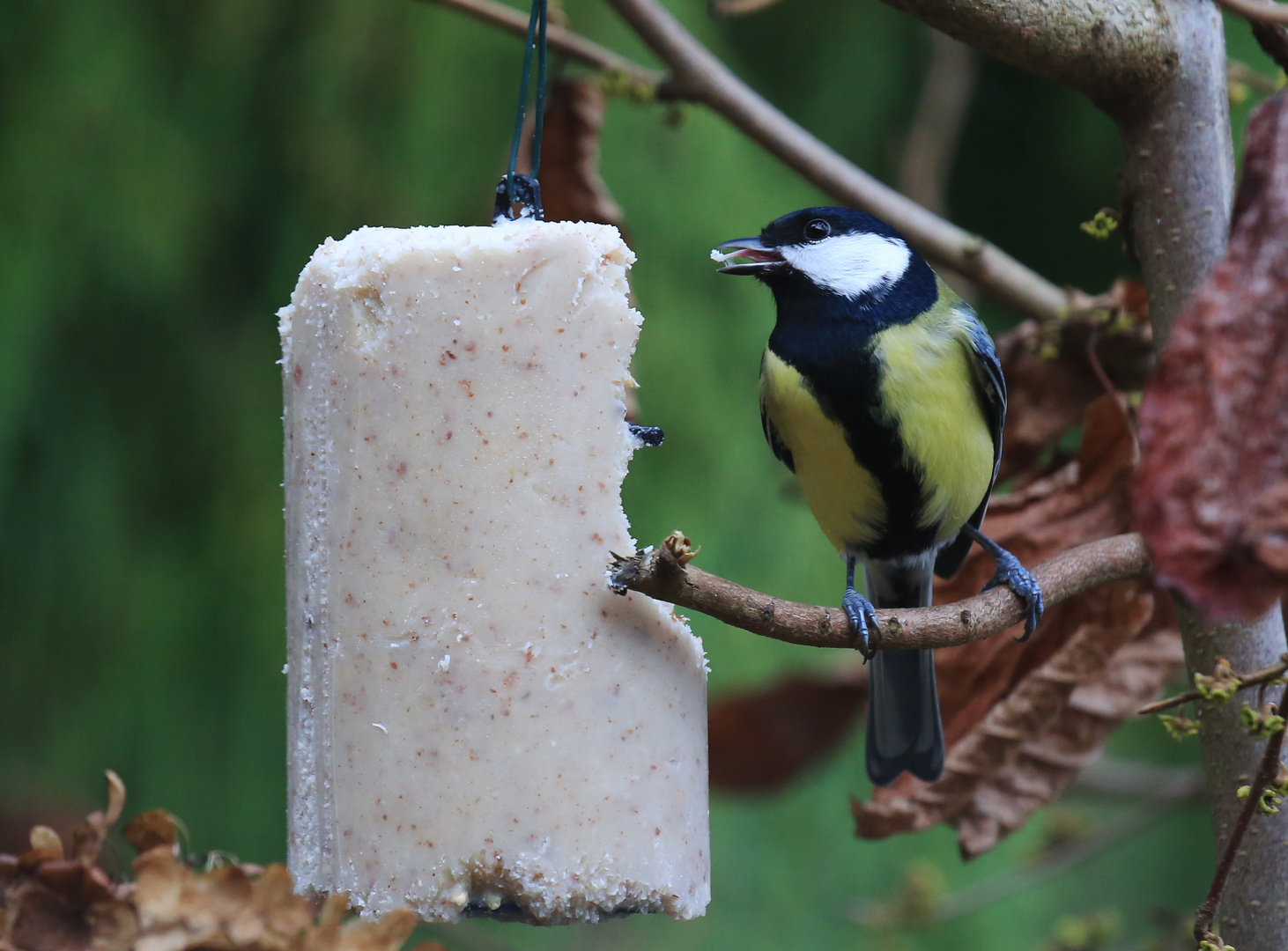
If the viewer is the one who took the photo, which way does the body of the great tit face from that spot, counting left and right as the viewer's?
facing the viewer and to the left of the viewer

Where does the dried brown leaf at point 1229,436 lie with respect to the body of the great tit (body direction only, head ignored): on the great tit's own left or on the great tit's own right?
on the great tit's own left
